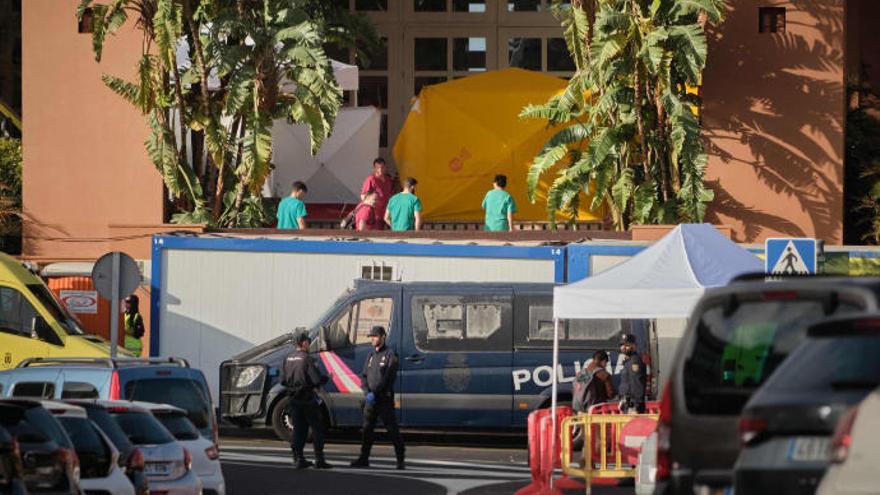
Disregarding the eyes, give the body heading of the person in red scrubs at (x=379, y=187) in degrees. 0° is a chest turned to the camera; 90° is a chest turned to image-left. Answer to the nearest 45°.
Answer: approximately 0°

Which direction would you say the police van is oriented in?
to the viewer's left

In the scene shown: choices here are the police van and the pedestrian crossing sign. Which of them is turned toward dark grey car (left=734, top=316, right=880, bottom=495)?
the pedestrian crossing sign

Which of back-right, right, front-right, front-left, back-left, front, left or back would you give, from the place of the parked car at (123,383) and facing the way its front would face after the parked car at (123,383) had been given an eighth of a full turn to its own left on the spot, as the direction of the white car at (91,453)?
left

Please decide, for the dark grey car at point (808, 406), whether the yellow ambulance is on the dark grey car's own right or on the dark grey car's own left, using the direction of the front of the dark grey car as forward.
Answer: on the dark grey car's own left

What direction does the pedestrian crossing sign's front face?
toward the camera

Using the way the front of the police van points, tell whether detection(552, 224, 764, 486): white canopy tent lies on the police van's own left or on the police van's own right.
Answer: on the police van's own left

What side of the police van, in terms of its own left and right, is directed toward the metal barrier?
left

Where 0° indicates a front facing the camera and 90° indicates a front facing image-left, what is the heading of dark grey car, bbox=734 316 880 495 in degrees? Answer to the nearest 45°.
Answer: approximately 225°

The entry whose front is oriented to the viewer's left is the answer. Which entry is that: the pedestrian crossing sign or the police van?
the police van
